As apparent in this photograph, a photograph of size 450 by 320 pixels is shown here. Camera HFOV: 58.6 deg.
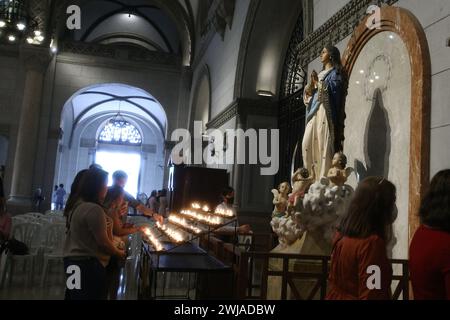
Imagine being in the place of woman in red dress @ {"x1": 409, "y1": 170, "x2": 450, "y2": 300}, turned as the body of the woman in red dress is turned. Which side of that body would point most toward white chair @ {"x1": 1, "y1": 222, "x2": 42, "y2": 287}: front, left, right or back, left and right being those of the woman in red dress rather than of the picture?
left

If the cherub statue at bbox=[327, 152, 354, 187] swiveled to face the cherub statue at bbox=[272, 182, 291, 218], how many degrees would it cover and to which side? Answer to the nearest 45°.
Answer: approximately 90° to its right

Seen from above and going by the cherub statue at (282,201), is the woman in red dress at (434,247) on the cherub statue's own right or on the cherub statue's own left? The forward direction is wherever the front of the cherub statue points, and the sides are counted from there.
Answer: on the cherub statue's own left

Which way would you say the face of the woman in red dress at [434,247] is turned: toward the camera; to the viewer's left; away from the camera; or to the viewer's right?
away from the camera

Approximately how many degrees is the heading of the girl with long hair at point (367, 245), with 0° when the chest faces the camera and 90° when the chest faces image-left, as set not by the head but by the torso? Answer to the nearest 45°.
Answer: approximately 225°

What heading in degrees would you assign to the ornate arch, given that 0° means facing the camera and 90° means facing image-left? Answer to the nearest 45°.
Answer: approximately 45°

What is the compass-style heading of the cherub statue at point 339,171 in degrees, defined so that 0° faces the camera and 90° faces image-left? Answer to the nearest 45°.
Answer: approximately 45°

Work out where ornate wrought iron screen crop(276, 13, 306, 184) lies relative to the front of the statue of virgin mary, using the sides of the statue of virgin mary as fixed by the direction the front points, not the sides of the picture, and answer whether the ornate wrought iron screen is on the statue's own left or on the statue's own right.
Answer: on the statue's own right

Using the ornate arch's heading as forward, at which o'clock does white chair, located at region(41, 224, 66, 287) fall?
The white chair is roughly at 2 o'clock from the ornate arch.
